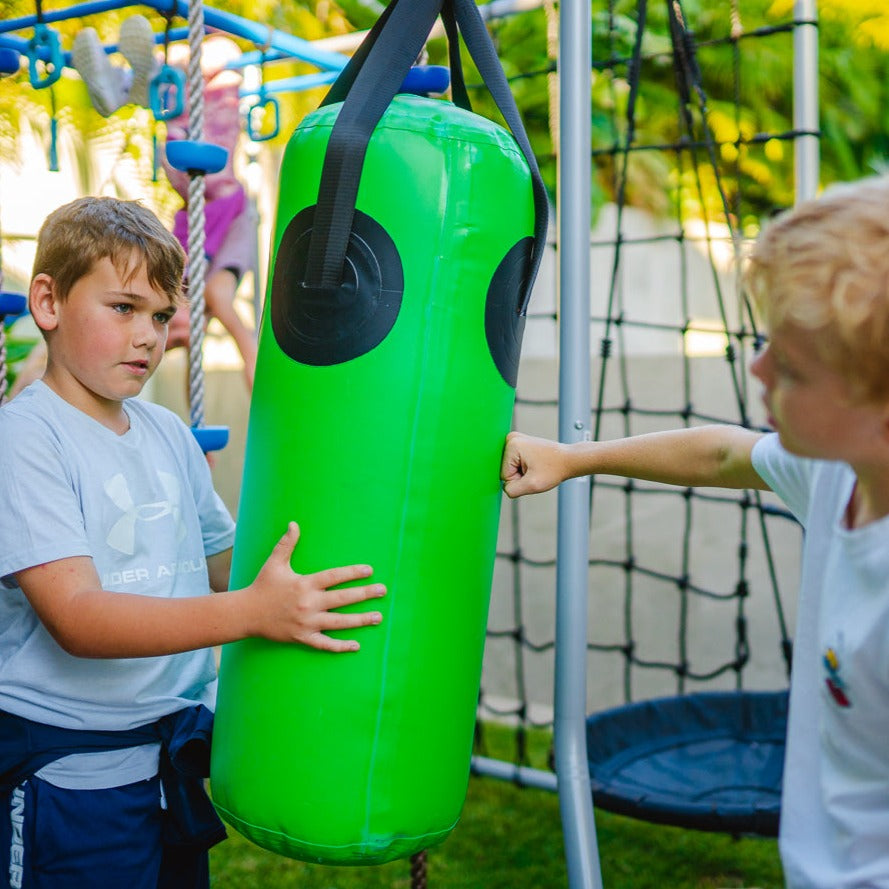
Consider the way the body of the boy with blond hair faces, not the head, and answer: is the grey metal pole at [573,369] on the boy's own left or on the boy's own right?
on the boy's own right

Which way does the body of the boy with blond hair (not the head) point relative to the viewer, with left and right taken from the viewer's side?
facing the viewer and to the left of the viewer

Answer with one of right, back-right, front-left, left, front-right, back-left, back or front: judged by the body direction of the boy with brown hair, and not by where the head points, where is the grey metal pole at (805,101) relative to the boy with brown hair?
left

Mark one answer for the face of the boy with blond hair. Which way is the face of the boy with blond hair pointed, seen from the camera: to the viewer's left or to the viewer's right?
to the viewer's left

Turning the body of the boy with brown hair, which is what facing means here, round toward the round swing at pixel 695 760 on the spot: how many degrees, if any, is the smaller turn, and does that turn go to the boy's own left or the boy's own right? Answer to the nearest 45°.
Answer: approximately 90° to the boy's own left

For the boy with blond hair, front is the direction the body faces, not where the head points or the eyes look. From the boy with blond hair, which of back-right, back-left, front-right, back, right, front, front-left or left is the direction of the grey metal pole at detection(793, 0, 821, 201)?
back-right

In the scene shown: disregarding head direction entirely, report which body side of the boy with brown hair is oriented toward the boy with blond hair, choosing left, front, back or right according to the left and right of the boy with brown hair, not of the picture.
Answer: front

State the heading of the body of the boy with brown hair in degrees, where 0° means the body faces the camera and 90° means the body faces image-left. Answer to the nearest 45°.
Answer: approximately 315°

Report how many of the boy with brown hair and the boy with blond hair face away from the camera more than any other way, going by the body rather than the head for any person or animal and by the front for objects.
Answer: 0

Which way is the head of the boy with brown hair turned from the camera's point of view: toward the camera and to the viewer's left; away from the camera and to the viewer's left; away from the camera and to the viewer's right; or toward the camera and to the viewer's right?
toward the camera and to the viewer's right

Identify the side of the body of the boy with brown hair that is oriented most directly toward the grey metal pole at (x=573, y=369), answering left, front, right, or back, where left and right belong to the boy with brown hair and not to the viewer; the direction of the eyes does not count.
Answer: left
